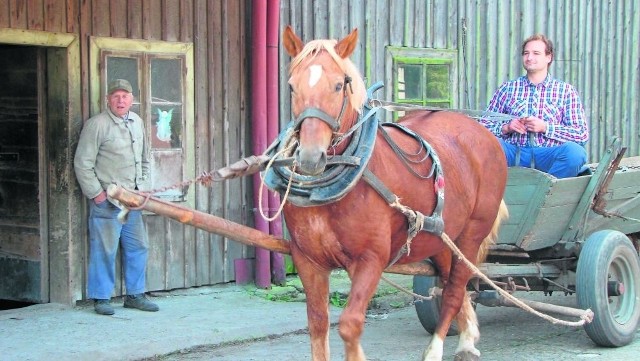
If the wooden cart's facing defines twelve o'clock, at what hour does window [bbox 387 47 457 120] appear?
The window is roughly at 4 o'clock from the wooden cart.

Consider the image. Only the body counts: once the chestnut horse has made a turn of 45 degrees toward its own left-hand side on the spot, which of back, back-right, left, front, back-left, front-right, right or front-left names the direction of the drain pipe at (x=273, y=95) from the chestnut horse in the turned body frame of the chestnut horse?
back

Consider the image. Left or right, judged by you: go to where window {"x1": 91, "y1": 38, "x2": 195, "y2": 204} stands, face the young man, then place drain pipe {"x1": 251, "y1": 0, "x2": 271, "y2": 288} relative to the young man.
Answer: left

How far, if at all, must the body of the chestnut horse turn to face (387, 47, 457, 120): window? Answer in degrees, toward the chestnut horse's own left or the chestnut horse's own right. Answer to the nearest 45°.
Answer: approximately 135° to the chestnut horse's own right

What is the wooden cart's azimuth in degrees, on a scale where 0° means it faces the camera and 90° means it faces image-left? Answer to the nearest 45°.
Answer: approximately 45°

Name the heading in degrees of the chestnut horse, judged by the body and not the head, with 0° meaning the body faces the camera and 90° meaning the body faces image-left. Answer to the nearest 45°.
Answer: approximately 45°

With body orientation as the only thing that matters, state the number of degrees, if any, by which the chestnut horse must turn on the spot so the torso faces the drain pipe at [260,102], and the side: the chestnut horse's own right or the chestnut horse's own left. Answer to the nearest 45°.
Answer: approximately 135° to the chestnut horse's own right
